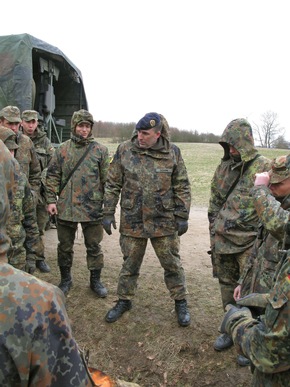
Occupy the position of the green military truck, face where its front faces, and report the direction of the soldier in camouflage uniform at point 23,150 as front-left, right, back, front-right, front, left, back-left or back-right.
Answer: back-left

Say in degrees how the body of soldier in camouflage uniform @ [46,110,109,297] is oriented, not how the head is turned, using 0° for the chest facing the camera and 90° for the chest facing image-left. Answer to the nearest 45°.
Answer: approximately 0°

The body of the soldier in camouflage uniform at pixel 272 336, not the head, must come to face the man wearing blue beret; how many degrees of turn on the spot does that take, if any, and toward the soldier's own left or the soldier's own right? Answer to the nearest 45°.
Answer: approximately 45° to the soldier's own right

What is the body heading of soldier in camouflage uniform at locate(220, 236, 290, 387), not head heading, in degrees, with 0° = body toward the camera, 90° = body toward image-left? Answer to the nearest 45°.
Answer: approximately 90°

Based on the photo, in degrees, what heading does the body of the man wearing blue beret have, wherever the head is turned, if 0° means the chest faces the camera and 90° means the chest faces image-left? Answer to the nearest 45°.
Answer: approximately 0°

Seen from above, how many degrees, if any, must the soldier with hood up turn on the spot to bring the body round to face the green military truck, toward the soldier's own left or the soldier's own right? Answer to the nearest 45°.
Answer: approximately 90° to the soldier's own right

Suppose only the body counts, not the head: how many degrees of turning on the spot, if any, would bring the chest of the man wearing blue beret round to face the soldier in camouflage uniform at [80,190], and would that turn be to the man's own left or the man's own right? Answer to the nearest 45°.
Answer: approximately 135° to the man's own right

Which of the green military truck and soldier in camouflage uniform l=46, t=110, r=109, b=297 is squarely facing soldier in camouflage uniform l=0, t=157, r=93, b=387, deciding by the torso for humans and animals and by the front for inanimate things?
soldier in camouflage uniform l=46, t=110, r=109, b=297
